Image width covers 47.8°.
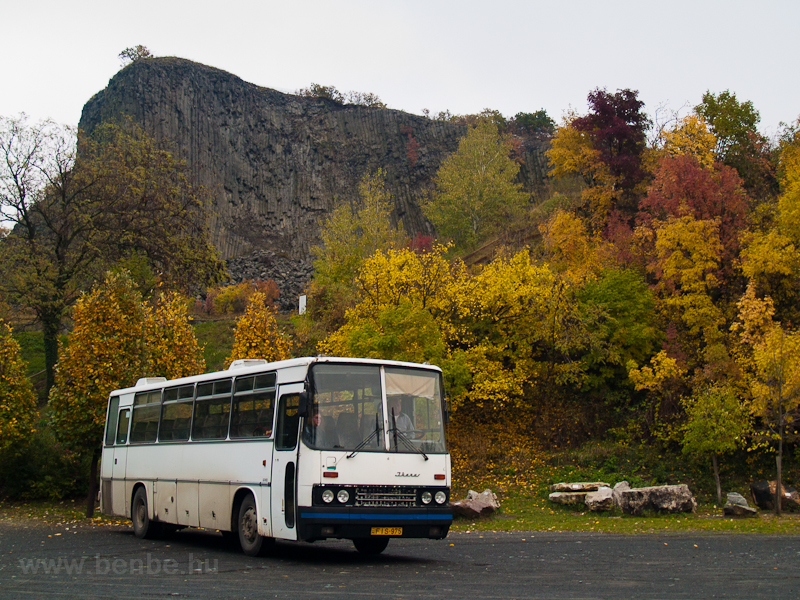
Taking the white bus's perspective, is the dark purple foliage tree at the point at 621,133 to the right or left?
on its left

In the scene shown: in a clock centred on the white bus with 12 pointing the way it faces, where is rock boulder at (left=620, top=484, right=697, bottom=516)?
The rock boulder is roughly at 9 o'clock from the white bus.

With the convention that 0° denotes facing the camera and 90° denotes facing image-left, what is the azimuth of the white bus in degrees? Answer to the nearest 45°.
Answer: approximately 315°

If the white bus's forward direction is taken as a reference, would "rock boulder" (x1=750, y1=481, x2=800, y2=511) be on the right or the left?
on its left

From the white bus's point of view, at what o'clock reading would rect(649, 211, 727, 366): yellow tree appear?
The yellow tree is roughly at 9 o'clock from the white bus.

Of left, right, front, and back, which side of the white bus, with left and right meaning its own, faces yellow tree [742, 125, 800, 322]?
left

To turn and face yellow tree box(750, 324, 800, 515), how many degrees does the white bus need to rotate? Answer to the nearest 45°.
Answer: approximately 90° to its left
